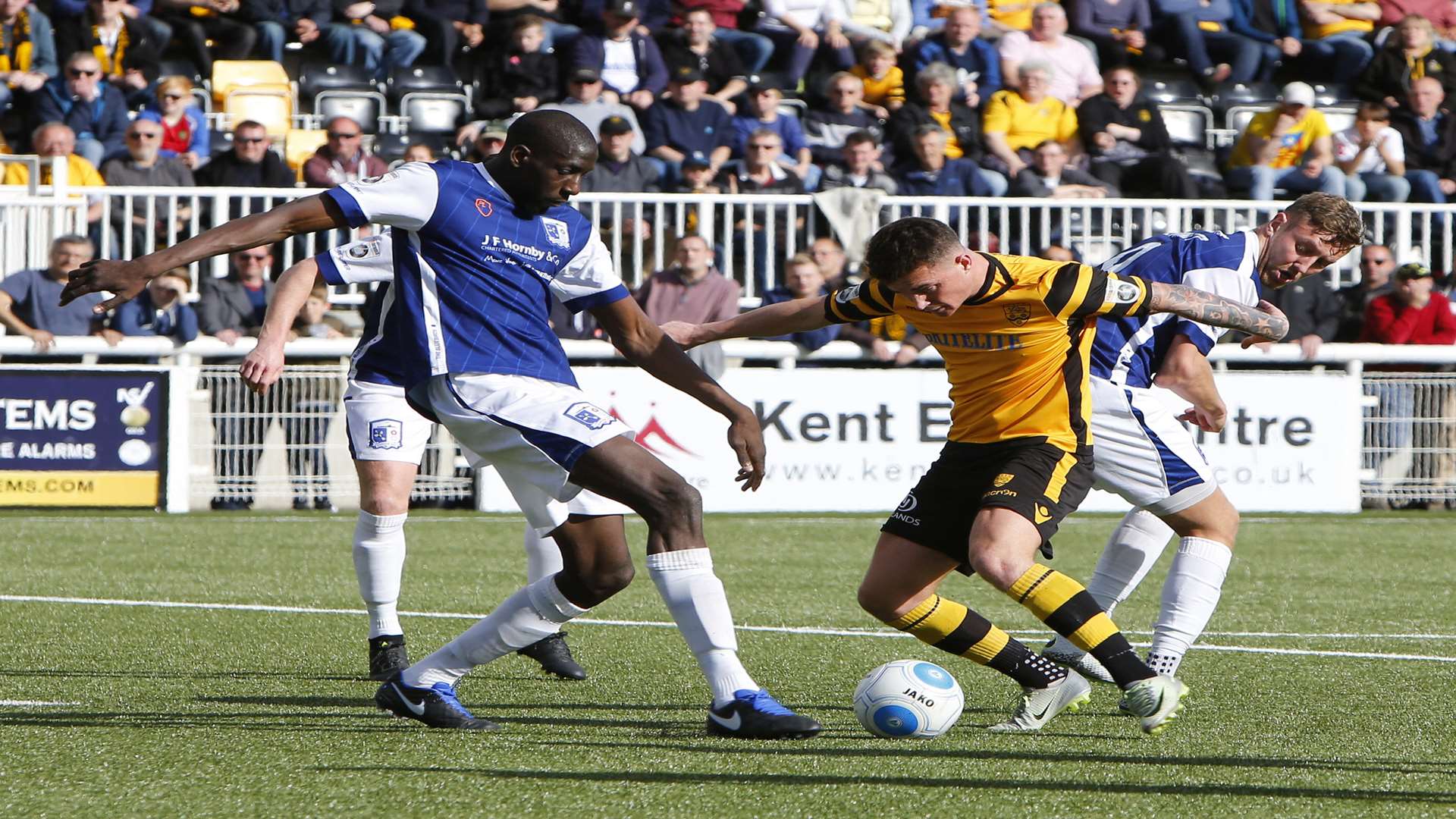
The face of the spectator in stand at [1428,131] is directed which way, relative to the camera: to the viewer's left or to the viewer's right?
to the viewer's left

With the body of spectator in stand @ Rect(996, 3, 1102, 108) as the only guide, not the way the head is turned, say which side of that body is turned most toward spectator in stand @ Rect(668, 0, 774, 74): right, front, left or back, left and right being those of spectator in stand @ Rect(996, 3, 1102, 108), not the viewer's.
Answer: right

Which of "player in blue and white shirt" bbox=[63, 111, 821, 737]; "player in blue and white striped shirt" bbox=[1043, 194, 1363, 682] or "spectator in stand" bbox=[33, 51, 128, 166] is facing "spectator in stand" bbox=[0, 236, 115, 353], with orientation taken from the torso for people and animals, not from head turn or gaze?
"spectator in stand" bbox=[33, 51, 128, 166]
